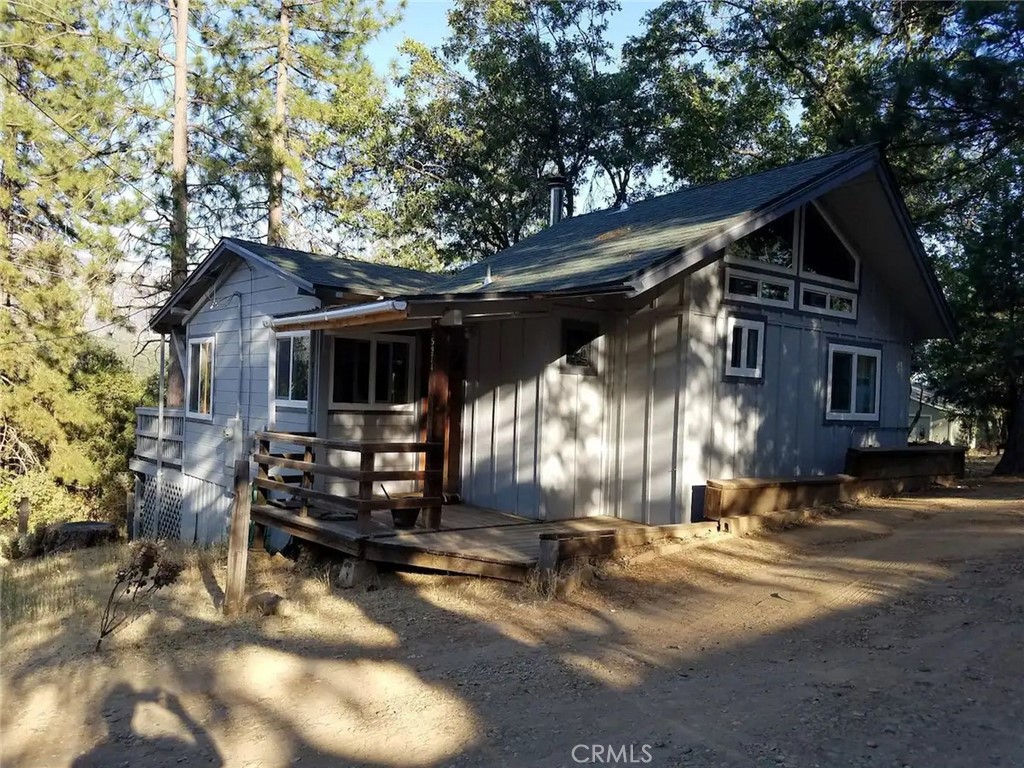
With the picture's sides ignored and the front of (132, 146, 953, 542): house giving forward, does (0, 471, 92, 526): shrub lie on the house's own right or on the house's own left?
on the house's own right

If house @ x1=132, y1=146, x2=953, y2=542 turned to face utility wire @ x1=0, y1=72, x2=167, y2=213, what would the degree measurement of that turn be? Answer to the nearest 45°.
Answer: approximately 90° to its right

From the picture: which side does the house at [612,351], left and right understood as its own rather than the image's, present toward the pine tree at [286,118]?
right

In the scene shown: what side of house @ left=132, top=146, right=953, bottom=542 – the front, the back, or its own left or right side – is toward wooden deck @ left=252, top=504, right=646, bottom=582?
front

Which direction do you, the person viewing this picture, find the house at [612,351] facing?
facing the viewer and to the left of the viewer

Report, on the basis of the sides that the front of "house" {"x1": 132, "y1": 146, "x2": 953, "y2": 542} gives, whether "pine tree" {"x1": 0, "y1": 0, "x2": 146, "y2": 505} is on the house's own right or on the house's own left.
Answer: on the house's own right

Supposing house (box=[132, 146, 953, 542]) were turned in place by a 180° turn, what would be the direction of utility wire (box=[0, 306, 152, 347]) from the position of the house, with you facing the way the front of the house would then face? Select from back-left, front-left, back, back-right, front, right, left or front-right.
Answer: left

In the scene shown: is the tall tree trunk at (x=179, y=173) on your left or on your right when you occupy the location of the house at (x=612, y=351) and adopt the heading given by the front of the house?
on your right

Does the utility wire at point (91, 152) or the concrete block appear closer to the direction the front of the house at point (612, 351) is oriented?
the concrete block

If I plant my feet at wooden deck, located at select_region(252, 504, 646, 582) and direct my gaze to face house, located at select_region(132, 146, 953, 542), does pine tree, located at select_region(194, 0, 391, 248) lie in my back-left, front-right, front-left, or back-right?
front-left

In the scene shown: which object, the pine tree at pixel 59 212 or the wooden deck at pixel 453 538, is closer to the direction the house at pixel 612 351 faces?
the wooden deck
